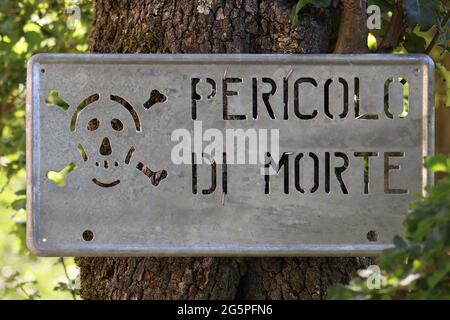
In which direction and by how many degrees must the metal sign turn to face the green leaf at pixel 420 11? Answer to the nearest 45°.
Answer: approximately 90° to its left

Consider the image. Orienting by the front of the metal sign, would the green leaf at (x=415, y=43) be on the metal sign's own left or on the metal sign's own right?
on the metal sign's own left

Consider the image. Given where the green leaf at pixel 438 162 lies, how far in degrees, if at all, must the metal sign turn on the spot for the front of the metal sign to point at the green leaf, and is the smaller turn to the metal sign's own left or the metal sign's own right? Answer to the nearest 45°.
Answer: approximately 45° to the metal sign's own left

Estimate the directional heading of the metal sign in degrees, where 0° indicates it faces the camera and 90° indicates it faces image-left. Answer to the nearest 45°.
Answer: approximately 0°
